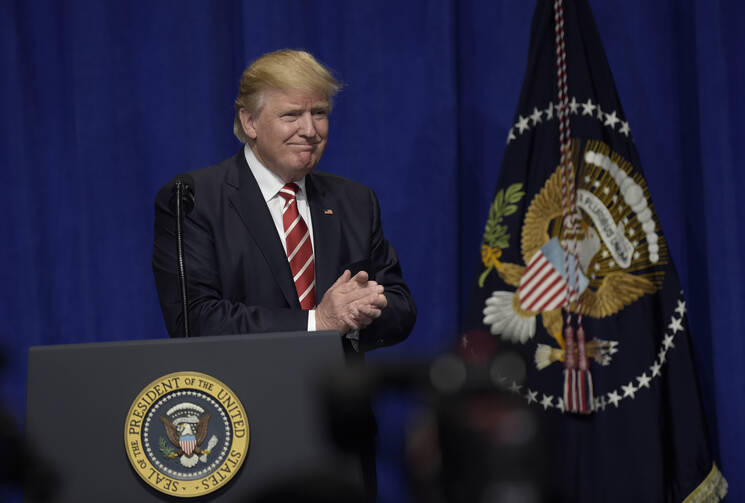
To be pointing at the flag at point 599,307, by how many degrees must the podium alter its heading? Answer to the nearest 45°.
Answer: approximately 135° to its left

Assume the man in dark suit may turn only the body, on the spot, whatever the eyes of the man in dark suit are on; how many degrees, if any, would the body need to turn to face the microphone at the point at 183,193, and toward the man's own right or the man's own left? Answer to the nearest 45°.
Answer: approximately 45° to the man's own right

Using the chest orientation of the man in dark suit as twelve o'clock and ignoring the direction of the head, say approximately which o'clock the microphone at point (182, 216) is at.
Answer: The microphone is roughly at 2 o'clock from the man in dark suit.

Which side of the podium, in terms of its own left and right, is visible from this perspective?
front

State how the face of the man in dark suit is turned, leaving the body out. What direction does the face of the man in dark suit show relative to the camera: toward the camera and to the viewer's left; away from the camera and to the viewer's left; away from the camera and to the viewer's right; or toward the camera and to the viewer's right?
toward the camera and to the viewer's right

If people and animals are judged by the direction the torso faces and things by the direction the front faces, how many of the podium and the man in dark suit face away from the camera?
0

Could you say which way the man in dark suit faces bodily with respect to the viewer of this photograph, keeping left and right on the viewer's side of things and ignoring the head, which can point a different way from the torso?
facing the viewer and to the right of the viewer

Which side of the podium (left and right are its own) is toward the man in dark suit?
back

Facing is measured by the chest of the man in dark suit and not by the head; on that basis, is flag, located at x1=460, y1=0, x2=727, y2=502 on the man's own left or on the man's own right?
on the man's own left
